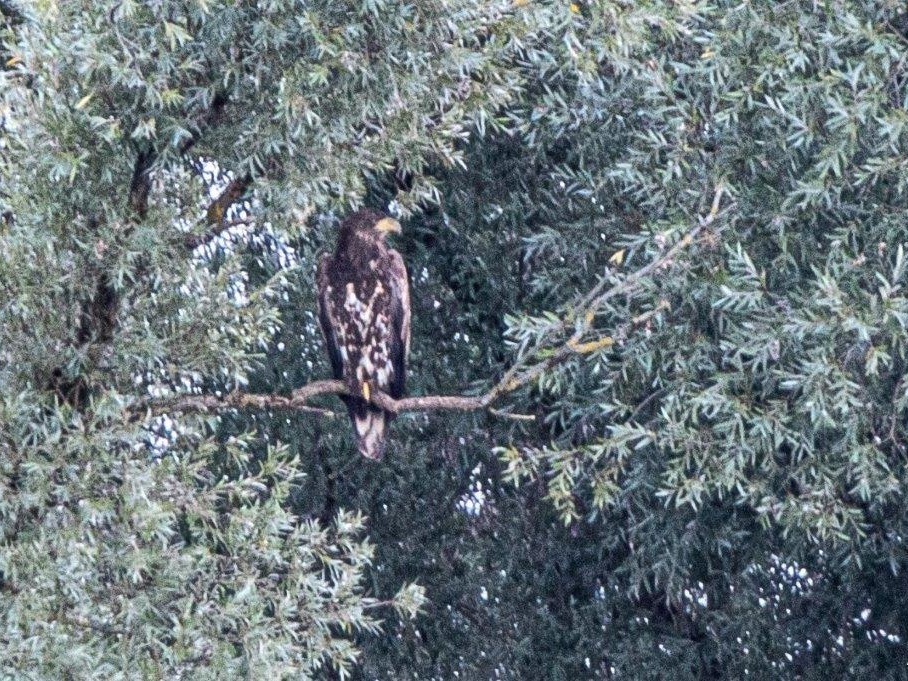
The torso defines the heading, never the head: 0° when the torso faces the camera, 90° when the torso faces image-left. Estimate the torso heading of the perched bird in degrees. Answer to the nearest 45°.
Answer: approximately 0°
